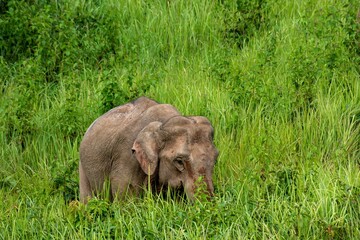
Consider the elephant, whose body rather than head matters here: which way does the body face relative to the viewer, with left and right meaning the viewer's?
facing the viewer and to the right of the viewer
